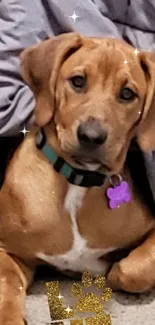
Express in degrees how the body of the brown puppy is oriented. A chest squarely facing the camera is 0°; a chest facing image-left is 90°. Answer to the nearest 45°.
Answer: approximately 0°
